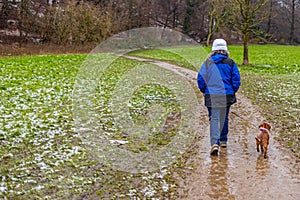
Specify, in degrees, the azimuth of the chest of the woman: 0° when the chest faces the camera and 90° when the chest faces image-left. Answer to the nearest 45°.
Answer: approximately 180°
